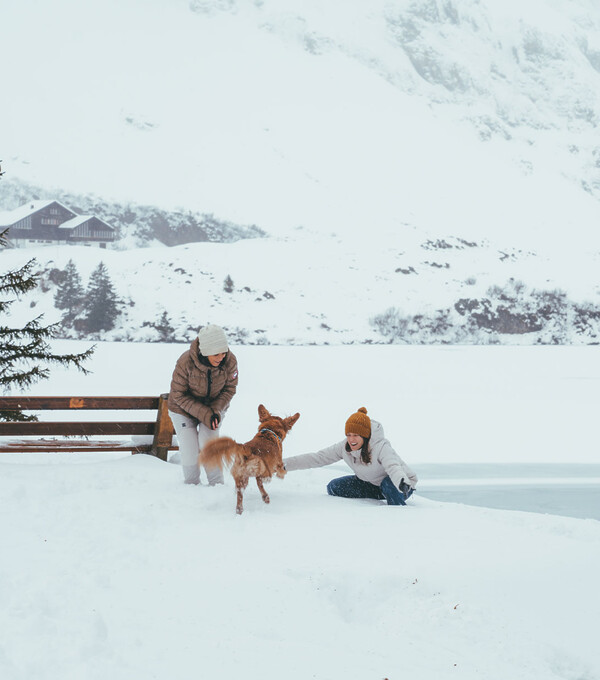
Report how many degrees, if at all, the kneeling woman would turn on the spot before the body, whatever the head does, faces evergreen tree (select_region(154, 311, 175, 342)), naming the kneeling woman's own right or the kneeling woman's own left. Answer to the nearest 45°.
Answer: approximately 135° to the kneeling woman's own right

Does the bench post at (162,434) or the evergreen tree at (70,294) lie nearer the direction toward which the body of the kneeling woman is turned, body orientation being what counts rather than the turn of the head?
the bench post

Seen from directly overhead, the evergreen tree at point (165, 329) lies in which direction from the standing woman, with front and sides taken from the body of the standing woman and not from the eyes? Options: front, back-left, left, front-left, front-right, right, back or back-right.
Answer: back-left

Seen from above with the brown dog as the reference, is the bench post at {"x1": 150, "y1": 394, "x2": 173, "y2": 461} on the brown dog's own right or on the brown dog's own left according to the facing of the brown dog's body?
on the brown dog's own left

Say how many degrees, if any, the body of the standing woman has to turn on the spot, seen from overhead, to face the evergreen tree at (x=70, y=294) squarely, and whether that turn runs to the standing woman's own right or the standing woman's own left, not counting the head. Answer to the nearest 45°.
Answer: approximately 135° to the standing woman's own left

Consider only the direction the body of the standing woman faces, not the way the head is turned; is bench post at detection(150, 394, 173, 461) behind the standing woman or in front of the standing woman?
behind

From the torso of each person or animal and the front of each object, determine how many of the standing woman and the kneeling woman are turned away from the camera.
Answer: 0

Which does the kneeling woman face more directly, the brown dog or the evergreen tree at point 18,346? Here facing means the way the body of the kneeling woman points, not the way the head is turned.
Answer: the brown dog

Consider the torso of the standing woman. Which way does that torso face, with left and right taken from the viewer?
facing the viewer and to the right of the viewer

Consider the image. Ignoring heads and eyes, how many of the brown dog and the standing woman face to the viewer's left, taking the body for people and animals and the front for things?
0

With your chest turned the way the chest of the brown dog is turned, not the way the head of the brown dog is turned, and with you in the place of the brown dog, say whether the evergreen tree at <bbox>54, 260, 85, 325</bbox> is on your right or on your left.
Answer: on your left

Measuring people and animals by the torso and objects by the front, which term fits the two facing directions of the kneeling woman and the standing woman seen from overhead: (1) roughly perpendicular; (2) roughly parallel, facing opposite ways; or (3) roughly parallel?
roughly perpendicular

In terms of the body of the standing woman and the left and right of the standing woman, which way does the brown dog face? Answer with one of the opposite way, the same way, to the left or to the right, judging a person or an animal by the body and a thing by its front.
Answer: to the left
